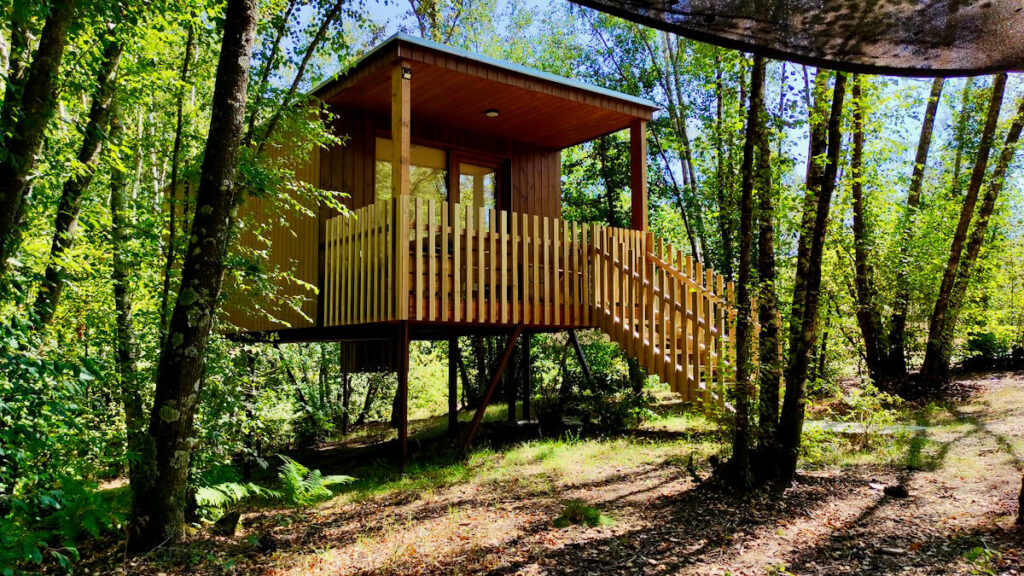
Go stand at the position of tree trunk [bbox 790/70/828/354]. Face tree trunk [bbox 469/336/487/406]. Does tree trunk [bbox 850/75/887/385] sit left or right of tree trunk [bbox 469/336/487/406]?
right

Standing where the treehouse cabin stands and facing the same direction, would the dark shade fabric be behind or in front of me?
in front

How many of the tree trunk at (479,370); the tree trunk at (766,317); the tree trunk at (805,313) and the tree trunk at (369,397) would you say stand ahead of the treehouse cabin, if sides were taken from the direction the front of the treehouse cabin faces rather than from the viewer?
2

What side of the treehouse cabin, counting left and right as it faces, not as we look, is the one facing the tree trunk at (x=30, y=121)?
right

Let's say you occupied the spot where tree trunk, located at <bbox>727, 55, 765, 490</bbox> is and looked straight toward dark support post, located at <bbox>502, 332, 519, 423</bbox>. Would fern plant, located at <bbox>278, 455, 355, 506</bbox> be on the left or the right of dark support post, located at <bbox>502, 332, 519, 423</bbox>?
left

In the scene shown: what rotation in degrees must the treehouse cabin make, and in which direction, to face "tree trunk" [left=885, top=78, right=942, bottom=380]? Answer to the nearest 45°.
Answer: approximately 45° to its left

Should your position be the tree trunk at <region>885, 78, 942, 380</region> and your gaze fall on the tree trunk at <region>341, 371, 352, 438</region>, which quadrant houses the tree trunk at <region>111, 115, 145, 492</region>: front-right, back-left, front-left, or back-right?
front-left

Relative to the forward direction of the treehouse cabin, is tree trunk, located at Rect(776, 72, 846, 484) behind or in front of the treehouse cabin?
in front

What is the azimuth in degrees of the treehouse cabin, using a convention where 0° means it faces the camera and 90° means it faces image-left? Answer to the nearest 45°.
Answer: approximately 315°

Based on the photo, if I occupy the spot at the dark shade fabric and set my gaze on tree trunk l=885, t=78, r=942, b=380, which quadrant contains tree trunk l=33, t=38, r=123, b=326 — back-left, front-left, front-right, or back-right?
front-left

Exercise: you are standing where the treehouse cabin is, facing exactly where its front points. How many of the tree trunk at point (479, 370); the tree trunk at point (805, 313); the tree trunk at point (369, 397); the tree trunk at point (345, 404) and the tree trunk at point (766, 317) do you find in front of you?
2

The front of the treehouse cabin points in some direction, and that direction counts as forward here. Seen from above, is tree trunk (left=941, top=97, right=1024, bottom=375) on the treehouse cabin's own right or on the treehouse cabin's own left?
on the treehouse cabin's own left

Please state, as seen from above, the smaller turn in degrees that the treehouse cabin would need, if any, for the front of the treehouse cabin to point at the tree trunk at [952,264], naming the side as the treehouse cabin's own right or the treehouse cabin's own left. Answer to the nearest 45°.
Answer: approximately 45° to the treehouse cabin's own left

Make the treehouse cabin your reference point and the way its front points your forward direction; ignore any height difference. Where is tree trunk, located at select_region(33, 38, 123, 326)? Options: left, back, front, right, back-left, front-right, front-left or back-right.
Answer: right
